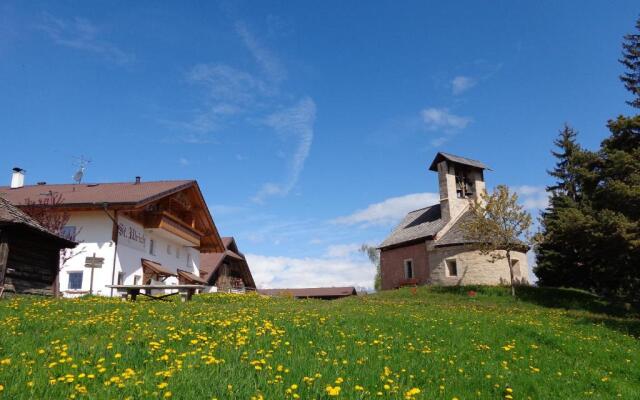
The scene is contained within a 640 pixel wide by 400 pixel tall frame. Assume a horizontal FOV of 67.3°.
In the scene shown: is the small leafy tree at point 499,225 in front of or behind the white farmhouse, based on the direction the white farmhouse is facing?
in front

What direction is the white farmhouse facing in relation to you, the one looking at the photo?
facing the viewer and to the right of the viewer

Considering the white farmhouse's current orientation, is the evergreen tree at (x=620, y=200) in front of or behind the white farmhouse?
in front

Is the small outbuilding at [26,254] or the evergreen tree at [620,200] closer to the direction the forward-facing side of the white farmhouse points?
the evergreen tree

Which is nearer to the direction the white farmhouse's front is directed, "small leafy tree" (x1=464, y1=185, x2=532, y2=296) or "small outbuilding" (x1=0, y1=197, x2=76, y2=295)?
the small leafy tree

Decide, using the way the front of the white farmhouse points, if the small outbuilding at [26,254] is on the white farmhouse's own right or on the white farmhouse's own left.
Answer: on the white farmhouse's own right
